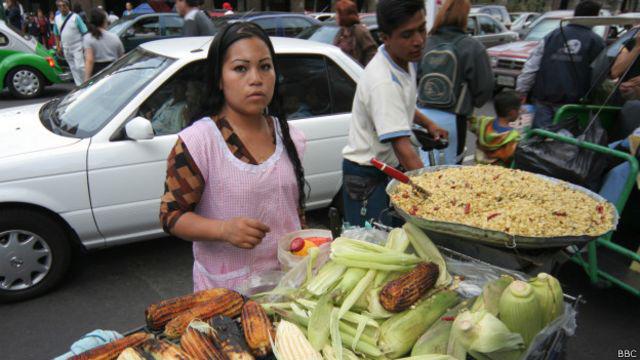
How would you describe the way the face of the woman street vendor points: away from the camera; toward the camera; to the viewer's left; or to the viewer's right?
toward the camera

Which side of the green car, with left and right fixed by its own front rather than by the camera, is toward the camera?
left

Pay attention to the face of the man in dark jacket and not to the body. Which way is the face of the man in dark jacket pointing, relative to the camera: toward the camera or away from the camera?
away from the camera

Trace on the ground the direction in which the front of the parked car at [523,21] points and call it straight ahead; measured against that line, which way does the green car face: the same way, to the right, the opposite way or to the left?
the same way

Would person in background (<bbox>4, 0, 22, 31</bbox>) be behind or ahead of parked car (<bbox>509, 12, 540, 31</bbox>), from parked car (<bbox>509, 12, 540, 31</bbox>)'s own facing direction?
ahead

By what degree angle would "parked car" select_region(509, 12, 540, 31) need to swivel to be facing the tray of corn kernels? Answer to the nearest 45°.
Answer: approximately 45° to its left

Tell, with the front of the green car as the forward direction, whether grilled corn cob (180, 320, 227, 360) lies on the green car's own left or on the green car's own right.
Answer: on the green car's own left

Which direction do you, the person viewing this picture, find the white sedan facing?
facing the viewer and to the left of the viewer

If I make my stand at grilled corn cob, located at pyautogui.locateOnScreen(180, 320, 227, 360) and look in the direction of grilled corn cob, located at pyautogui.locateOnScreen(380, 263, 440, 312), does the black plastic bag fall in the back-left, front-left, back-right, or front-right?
front-left

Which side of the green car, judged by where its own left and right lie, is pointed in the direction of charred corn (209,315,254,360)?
left

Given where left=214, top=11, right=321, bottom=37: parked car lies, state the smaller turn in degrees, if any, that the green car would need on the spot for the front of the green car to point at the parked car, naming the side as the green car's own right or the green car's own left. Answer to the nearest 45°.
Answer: approximately 180°

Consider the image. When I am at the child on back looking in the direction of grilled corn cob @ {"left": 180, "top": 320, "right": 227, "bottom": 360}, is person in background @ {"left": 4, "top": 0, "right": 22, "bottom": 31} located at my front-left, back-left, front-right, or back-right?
back-right

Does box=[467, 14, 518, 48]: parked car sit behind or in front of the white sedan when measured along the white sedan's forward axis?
behind

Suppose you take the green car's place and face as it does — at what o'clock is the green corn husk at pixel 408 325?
The green corn husk is roughly at 9 o'clock from the green car.

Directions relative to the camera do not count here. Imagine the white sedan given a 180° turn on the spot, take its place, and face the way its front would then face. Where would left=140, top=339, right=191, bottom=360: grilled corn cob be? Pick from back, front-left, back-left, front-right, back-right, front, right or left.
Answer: back-right
